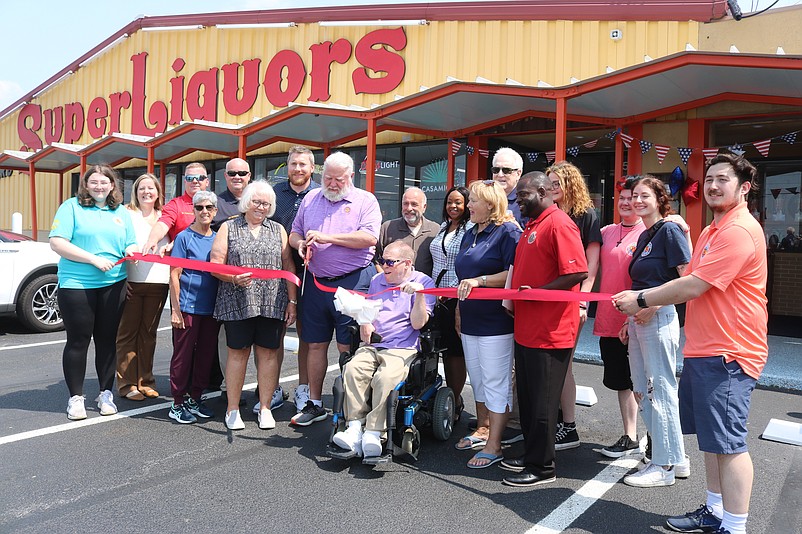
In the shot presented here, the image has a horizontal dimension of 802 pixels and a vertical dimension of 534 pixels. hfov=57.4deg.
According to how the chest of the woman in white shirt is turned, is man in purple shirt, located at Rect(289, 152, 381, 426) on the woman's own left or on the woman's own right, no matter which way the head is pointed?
on the woman's own left

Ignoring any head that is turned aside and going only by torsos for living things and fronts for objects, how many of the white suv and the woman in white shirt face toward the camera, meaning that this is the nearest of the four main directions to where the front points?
1

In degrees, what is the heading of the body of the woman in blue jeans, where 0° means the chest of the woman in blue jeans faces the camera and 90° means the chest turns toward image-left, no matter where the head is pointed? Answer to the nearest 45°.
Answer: approximately 45°

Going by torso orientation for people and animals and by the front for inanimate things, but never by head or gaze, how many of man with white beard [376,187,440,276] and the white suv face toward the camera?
1

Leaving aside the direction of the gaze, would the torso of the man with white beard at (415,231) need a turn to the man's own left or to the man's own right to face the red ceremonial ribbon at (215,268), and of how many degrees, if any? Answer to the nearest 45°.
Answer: approximately 90° to the man's own right

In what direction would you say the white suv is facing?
to the viewer's right

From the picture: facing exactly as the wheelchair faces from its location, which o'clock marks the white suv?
The white suv is roughly at 3 o'clock from the wheelchair.
